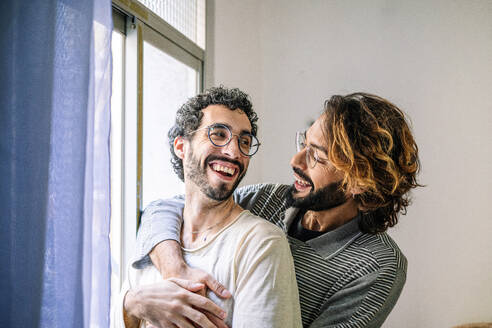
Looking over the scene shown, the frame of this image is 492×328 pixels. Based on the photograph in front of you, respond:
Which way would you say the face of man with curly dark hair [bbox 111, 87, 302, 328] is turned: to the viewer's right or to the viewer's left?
to the viewer's right

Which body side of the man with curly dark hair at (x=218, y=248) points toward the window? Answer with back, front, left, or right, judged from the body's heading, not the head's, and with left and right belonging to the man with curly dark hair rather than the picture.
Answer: right

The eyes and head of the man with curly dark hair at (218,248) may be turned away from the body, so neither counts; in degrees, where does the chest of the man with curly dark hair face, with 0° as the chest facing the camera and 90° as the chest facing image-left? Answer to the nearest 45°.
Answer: approximately 45°

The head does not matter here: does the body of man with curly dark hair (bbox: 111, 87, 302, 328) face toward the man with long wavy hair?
no

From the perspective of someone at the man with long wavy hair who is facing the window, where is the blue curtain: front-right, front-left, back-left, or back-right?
front-left

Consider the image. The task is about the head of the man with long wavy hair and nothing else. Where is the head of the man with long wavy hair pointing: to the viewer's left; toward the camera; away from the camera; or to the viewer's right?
to the viewer's left
